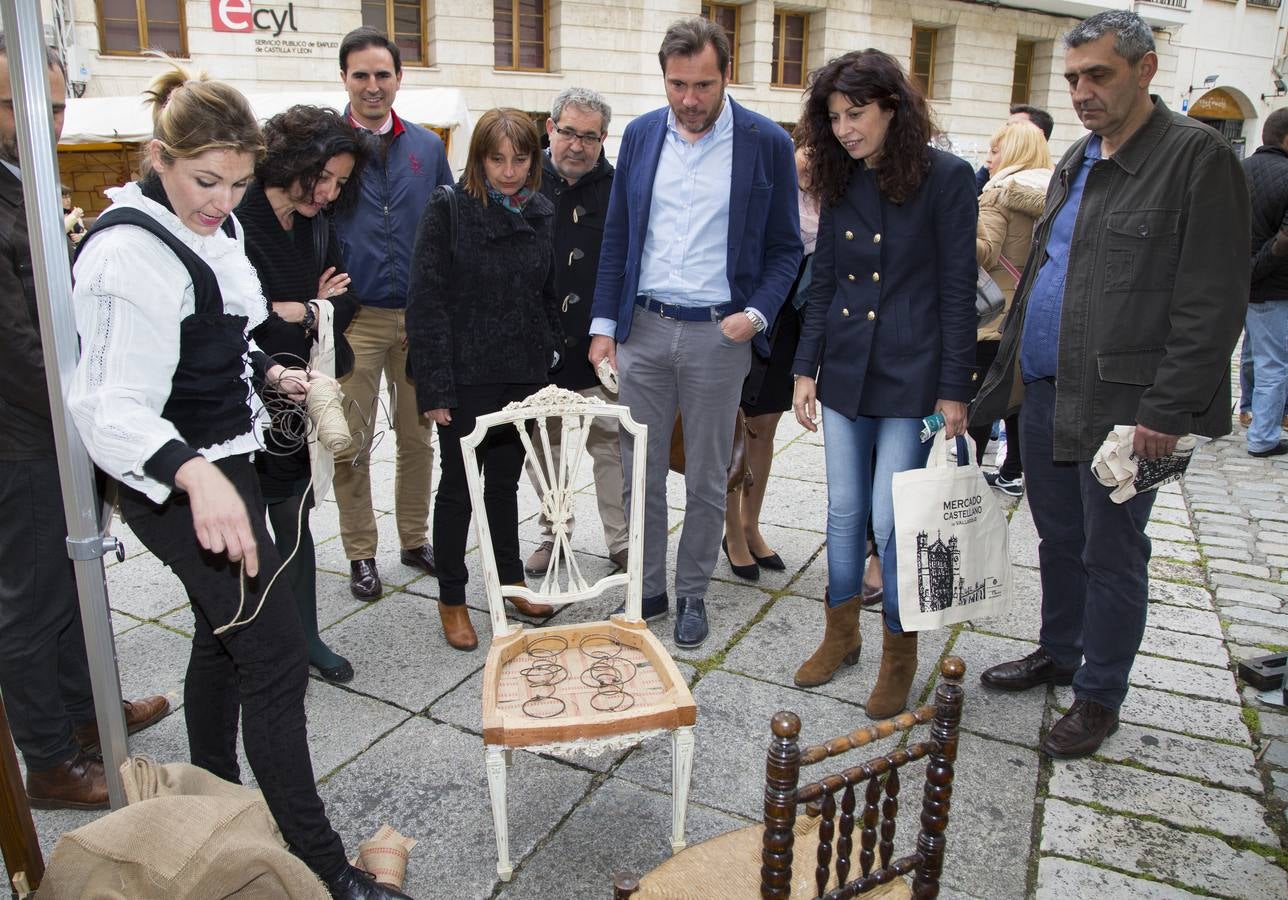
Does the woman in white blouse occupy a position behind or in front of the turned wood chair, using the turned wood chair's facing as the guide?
in front

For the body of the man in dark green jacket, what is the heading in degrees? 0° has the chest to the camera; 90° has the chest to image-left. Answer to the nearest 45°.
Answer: approximately 45°

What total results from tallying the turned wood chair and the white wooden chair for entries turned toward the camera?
1

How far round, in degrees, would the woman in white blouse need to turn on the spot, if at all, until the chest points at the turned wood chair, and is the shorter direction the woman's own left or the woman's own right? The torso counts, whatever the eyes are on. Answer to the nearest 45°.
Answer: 0° — they already face it

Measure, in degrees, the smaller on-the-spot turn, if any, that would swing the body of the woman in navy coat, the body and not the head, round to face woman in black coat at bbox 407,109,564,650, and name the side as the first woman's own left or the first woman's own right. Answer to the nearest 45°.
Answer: approximately 45° to the first woman's own right

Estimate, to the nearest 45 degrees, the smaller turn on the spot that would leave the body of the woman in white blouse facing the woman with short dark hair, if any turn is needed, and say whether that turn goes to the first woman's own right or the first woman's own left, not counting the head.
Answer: approximately 135° to the first woman's own left

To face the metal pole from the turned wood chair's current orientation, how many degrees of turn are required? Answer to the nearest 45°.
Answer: approximately 45° to its left

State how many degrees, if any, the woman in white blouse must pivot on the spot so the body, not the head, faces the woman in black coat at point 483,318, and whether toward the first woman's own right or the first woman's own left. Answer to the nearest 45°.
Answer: approximately 90° to the first woman's own left

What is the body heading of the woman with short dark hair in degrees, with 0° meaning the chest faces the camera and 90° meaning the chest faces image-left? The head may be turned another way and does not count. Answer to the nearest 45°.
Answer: approximately 315°

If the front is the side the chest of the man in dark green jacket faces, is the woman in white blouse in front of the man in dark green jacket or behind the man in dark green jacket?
in front

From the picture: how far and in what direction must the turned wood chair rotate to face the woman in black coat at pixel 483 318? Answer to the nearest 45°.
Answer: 0° — it already faces them
